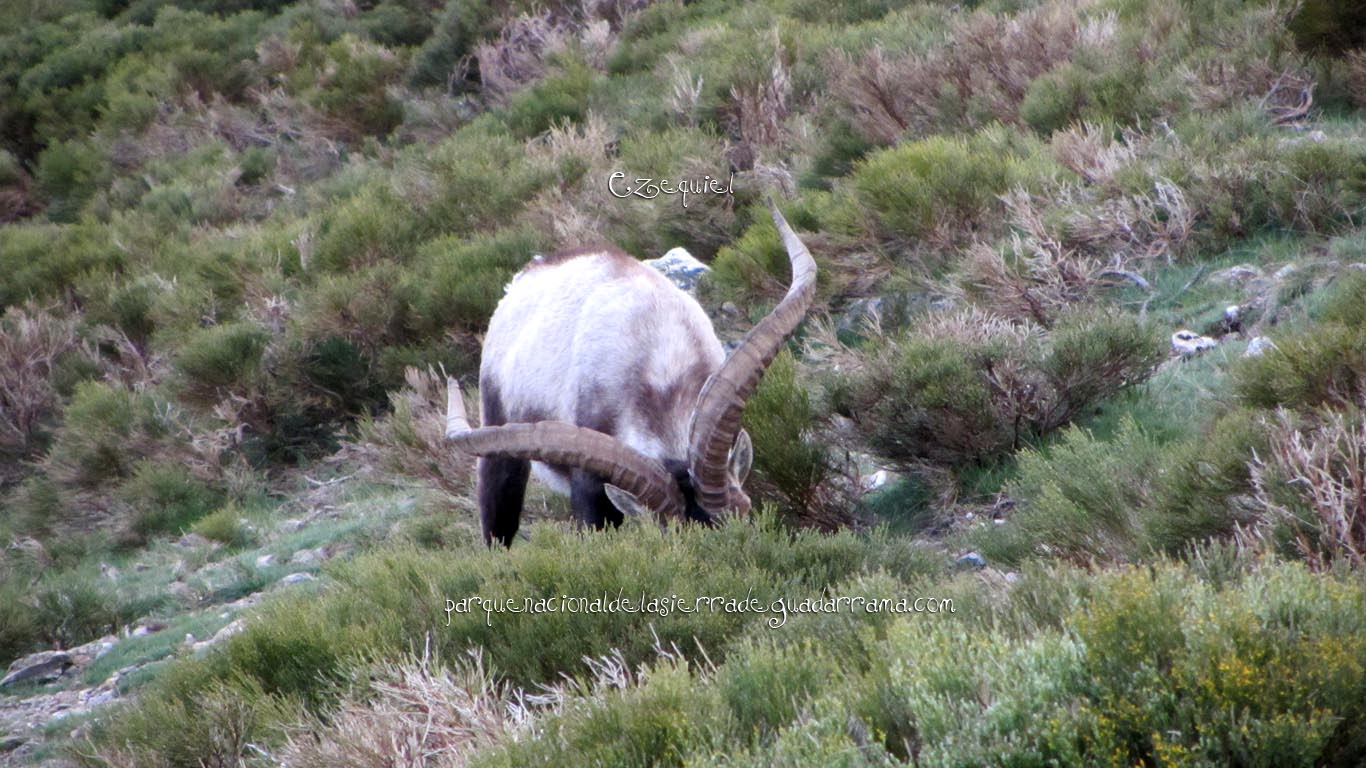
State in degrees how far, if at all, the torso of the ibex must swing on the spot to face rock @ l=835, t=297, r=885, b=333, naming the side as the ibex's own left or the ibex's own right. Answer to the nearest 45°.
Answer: approximately 90° to the ibex's own left

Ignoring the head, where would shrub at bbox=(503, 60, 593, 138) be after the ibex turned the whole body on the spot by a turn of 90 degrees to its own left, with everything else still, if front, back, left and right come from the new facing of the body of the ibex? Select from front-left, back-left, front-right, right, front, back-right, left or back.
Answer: front-left

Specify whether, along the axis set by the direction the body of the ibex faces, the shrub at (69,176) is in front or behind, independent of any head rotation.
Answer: behind

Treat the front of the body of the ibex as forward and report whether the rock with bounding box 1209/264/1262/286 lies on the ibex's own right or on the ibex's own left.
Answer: on the ibex's own left

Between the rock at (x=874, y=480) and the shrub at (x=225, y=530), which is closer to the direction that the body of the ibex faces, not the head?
the rock

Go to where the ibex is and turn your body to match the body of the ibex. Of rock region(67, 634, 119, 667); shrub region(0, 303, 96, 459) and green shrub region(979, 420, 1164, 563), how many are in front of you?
1

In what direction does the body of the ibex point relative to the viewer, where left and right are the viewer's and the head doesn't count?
facing the viewer and to the right of the viewer
